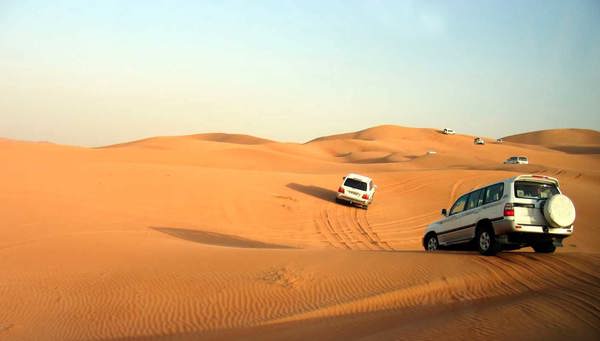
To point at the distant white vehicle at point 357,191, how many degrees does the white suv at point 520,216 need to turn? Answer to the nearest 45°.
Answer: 0° — it already faces it

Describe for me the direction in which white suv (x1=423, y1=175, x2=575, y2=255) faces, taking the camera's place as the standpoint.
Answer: facing away from the viewer and to the left of the viewer
